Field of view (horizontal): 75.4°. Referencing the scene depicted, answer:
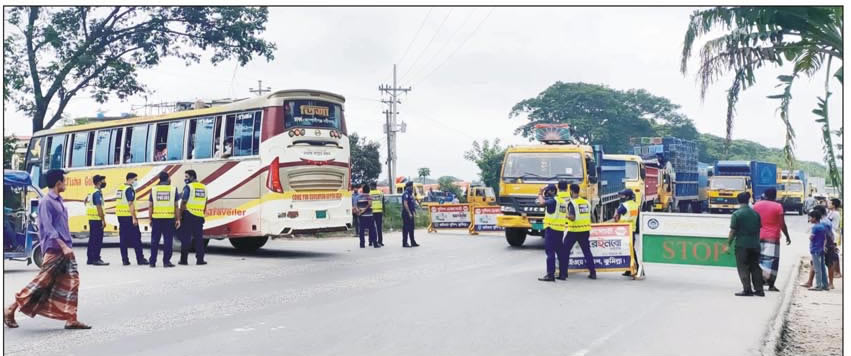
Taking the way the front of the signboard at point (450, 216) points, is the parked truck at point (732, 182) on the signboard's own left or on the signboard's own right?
on the signboard's own left

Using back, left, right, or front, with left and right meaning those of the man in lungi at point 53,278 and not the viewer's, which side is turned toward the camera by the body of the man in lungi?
right

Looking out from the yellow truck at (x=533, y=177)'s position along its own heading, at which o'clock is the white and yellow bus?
The white and yellow bus is roughly at 2 o'clock from the yellow truck.

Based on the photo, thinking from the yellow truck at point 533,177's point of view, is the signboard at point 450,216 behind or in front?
behind

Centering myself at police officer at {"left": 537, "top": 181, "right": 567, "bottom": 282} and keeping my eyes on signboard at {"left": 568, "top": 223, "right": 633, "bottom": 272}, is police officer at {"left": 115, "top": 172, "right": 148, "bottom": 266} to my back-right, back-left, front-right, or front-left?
back-left

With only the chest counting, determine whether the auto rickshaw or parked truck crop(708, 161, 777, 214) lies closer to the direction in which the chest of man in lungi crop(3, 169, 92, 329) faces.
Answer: the parked truck

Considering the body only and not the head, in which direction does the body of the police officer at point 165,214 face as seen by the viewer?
away from the camera

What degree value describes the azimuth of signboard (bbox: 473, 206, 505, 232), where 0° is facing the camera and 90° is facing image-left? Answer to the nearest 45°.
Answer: approximately 0°
